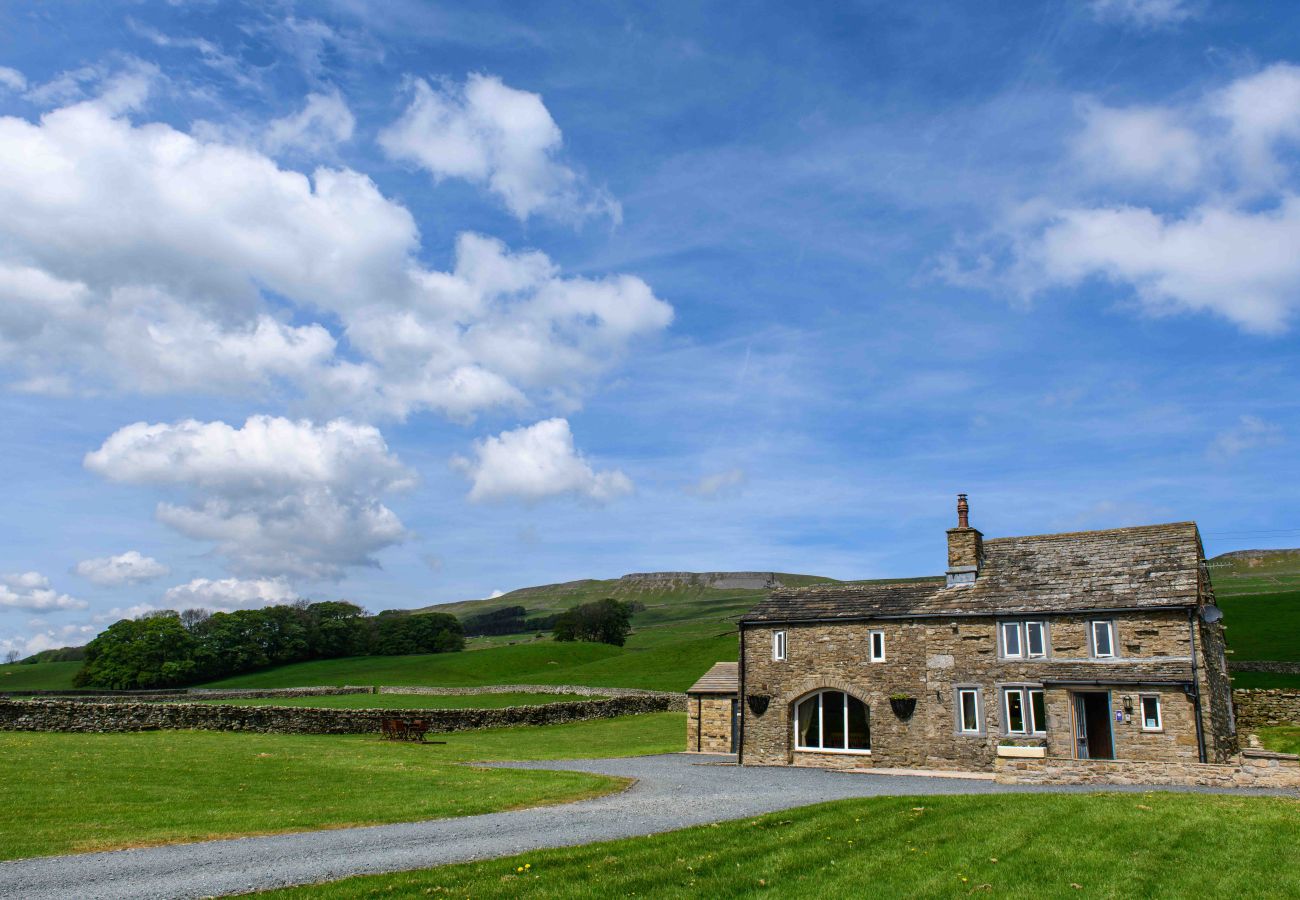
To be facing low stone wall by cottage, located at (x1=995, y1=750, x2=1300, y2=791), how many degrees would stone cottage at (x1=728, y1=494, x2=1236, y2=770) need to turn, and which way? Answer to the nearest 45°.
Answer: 0° — it already faces it

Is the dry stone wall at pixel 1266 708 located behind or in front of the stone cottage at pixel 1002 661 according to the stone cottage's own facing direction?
behind

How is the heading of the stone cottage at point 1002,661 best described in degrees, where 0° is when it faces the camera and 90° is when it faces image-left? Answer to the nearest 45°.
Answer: approximately 0°

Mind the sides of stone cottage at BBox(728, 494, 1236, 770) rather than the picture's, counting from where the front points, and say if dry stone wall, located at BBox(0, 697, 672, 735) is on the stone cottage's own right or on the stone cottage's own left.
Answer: on the stone cottage's own right

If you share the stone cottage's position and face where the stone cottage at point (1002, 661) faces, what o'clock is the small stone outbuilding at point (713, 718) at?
The small stone outbuilding is roughly at 4 o'clock from the stone cottage.

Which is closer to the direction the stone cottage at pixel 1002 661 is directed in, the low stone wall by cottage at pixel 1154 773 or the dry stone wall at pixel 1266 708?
the low stone wall by cottage

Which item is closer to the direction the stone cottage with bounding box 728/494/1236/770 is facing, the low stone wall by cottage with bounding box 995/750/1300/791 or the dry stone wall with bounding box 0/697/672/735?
the low stone wall by cottage

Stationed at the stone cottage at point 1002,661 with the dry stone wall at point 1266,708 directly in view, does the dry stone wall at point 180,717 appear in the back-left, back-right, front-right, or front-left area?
back-left
